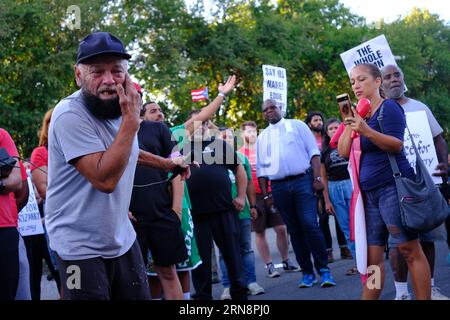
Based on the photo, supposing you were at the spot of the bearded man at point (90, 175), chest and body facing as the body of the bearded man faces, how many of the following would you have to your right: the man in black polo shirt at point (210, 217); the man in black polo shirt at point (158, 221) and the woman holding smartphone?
0

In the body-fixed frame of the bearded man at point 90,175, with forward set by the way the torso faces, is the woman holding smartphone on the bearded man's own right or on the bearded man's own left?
on the bearded man's own left

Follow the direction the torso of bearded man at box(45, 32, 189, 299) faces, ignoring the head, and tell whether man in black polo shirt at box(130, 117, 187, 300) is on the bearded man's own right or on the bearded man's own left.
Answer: on the bearded man's own left

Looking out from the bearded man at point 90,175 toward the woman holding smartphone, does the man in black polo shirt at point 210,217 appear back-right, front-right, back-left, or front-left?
front-left

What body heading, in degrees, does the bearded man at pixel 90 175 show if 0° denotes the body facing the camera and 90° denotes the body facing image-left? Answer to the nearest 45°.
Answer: approximately 315°

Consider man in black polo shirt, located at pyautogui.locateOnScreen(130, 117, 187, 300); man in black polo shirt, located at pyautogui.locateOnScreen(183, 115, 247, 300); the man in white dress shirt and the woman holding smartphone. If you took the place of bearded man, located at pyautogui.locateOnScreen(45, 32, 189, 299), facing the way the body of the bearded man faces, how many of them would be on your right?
0

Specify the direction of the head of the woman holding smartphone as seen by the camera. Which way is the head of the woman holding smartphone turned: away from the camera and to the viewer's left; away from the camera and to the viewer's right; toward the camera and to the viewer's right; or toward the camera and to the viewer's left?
toward the camera and to the viewer's left

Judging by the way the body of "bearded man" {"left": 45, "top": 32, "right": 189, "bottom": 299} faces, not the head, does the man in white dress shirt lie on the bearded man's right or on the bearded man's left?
on the bearded man's left

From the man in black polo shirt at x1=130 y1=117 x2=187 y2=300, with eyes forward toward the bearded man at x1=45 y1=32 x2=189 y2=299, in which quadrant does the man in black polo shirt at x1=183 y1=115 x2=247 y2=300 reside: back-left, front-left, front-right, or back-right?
back-left

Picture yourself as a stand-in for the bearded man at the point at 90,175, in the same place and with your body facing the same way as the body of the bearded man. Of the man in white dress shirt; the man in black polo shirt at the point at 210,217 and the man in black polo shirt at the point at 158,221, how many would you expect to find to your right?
0

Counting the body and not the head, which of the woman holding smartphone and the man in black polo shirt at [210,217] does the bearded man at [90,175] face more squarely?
the woman holding smartphone
